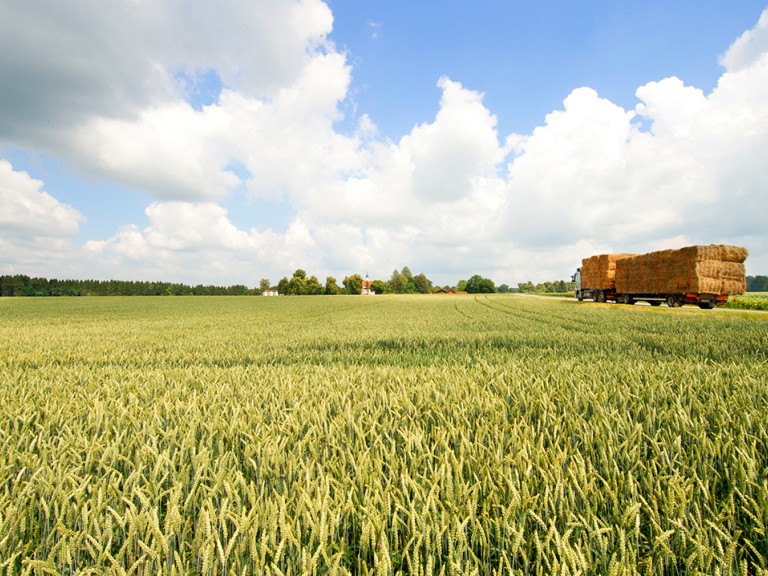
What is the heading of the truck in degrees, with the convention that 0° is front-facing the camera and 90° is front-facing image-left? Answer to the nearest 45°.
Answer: approximately 135°
